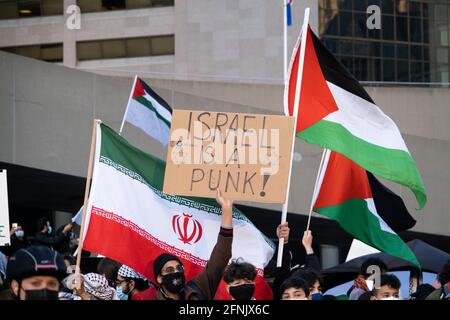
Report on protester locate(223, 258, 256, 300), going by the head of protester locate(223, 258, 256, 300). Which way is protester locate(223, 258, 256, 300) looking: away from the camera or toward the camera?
toward the camera

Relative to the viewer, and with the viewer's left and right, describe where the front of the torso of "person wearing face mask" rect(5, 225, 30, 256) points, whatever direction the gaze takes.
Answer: facing the viewer

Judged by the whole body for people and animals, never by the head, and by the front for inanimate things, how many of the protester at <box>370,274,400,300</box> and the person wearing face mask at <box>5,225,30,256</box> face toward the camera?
2

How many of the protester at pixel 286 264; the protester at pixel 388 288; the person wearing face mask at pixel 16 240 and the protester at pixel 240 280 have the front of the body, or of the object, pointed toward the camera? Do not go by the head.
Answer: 4

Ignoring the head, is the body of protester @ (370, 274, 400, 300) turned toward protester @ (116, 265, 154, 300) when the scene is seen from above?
no

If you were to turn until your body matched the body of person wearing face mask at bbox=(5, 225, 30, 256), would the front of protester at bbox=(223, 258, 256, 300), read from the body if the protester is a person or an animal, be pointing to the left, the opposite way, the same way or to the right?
the same way

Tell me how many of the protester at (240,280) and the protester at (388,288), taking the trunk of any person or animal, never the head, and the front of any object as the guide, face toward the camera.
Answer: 2

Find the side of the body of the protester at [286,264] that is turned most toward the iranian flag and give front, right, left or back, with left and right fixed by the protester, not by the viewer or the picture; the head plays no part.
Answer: right

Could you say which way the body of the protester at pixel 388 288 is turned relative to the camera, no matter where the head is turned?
toward the camera

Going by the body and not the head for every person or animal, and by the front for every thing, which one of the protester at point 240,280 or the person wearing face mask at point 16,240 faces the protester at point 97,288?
the person wearing face mask

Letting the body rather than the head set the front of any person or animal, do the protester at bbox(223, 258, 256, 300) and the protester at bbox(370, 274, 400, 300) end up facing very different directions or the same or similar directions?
same or similar directions

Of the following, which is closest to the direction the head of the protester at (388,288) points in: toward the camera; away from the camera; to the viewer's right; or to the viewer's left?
toward the camera

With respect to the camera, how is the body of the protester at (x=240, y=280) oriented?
toward the camera

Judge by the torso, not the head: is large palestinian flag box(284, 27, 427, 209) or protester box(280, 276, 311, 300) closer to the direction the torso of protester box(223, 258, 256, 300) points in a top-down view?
the protester
